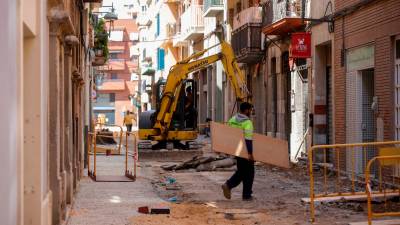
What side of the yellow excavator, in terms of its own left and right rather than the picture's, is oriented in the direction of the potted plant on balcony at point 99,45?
back

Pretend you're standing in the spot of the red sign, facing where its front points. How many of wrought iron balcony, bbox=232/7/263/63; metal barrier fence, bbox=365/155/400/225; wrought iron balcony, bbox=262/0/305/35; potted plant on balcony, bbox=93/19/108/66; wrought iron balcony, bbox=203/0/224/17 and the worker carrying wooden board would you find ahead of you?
2

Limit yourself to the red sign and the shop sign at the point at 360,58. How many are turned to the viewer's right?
0

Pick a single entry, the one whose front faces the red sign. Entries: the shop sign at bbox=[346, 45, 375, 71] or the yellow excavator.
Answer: the yellow excavator

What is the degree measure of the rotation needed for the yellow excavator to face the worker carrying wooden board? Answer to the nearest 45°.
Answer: approximately 45° to its right

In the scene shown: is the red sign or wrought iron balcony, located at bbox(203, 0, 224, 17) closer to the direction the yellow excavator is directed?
the red sign
